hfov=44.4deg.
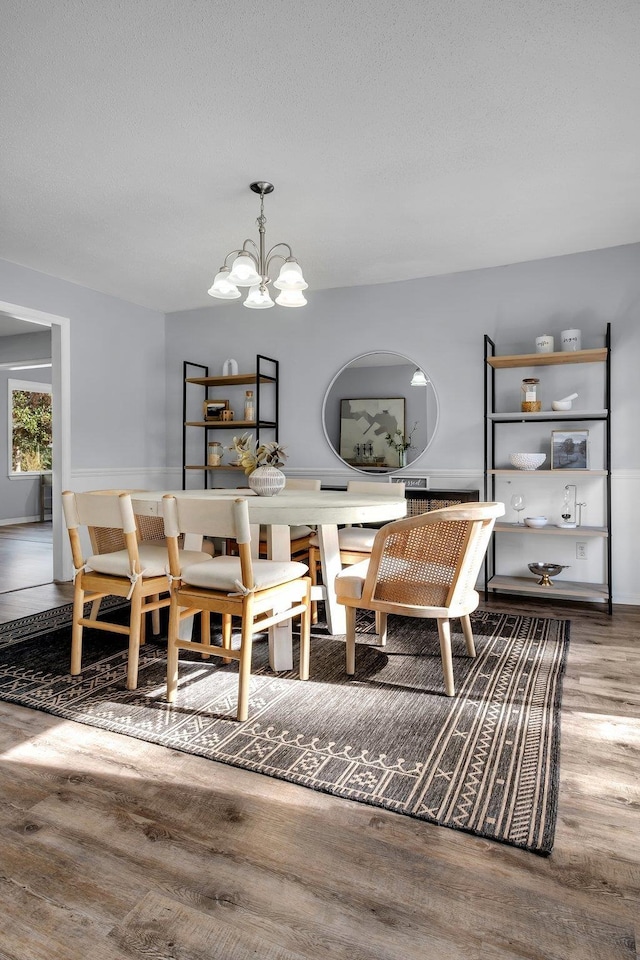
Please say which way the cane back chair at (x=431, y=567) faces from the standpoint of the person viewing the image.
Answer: facing away from the viewer and to the left of the viewer

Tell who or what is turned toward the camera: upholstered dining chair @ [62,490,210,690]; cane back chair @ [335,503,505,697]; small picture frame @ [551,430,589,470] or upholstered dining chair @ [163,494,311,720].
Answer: the small picture frame

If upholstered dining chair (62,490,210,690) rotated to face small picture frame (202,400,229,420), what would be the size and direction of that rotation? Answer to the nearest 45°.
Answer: approximately 45° to its left

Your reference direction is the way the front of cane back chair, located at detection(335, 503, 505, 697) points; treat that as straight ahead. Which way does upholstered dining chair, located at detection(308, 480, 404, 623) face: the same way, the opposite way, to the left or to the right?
to the left

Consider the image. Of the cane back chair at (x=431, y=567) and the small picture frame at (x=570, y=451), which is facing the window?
the cane back chair

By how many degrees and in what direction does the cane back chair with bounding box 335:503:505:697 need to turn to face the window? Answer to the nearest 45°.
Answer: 0° — it already faces it

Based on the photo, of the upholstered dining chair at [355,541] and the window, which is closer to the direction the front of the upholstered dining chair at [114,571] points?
the upholstered dining chair

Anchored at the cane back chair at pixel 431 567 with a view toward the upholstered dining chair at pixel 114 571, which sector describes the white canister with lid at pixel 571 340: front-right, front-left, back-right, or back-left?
back-right

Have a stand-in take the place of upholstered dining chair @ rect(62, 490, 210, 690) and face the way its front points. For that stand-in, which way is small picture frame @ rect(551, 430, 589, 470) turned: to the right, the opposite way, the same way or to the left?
the opposite way

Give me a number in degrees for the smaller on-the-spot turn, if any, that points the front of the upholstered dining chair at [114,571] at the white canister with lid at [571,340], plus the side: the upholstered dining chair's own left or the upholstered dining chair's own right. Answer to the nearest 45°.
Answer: approximately 45° to the upholstered dining chair's own right

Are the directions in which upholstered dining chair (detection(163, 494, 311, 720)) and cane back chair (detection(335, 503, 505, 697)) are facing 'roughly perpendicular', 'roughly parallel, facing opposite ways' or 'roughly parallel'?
roughly perpendicular
